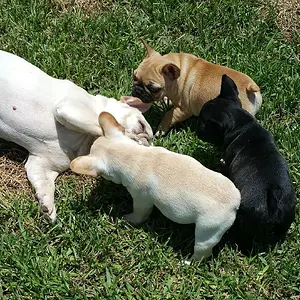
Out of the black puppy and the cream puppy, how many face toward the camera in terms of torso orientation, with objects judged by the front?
0

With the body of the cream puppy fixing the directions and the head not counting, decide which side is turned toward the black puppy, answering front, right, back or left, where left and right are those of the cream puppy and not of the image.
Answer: right

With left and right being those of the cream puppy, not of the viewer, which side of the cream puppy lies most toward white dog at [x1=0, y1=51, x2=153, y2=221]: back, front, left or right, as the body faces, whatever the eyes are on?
front

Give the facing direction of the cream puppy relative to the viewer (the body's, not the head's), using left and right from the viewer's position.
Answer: facing away from the viewer and to the left of the viewer

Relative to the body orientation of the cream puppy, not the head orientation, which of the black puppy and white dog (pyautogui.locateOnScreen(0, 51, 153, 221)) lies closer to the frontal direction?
the white dog

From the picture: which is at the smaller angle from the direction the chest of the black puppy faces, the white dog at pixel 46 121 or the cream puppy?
the white dog

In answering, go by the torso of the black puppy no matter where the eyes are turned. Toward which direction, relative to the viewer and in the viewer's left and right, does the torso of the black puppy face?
facing away from the viewer and to the left of the viewer

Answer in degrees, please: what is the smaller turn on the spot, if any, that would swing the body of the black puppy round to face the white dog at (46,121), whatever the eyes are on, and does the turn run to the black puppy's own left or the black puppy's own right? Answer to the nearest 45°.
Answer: approximately 45° to the black puppy's own left
